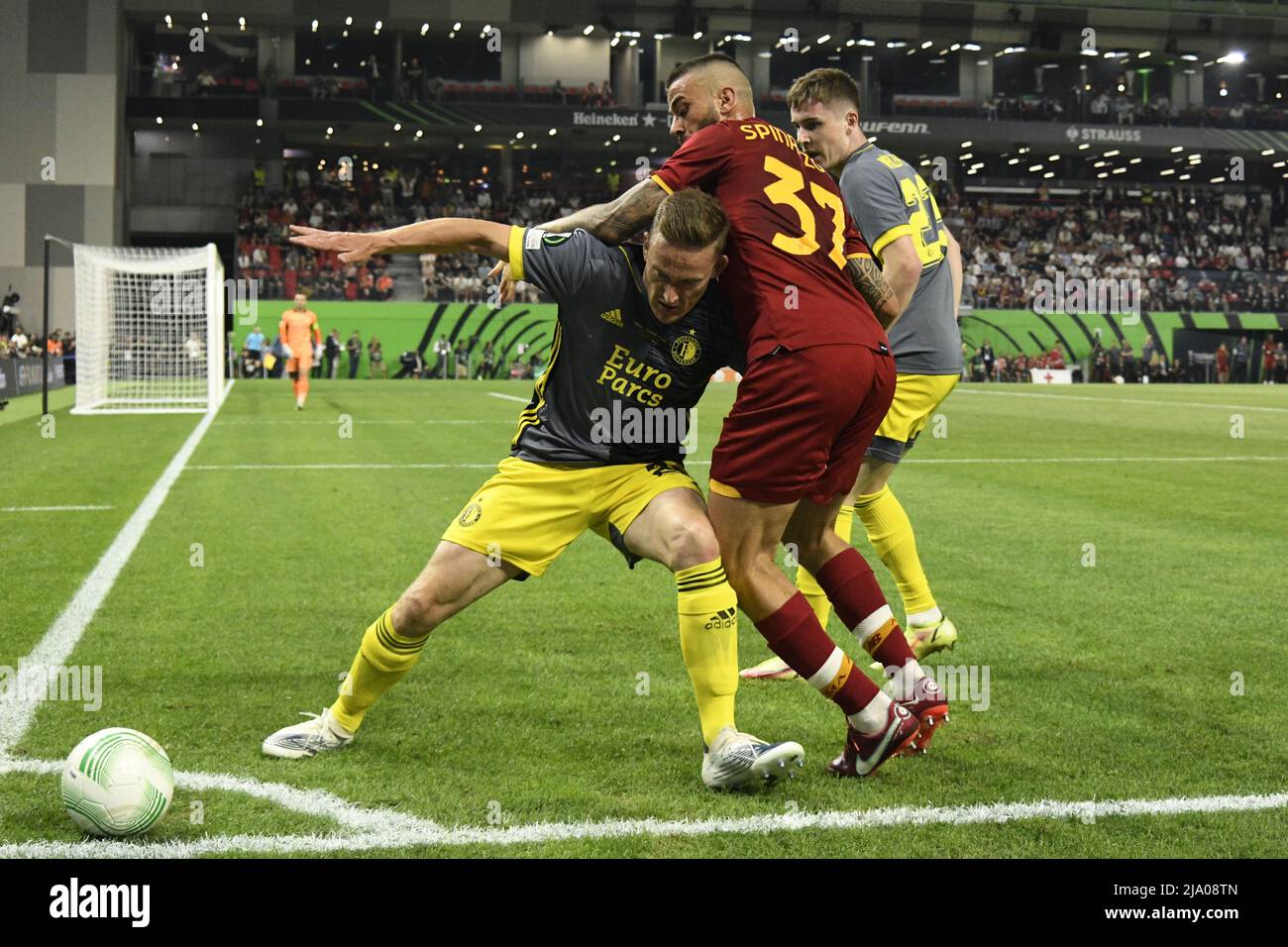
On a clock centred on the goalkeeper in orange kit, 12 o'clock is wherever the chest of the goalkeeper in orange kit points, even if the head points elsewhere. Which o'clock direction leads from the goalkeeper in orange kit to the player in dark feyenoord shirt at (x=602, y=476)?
The player in dark feyenoord shirt is roughly at 12 o'clock from the goalkeeper in orange kit.

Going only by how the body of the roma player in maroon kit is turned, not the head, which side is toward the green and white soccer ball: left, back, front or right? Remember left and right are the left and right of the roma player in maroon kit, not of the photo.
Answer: left

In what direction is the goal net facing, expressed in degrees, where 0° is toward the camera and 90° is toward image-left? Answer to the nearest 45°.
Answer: approximately 270°

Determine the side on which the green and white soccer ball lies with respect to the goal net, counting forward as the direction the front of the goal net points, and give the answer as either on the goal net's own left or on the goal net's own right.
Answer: on the goal net's own right

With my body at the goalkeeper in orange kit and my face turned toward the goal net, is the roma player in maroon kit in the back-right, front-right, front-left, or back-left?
back-left

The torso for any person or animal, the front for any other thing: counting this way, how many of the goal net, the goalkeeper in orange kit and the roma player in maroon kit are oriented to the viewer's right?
1

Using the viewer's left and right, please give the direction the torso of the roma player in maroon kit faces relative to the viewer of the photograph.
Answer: facing away from the viewer and to the left of the viewer

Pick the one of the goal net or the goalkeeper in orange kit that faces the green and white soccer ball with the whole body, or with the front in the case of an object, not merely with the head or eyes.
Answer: the goalkeeper in orange kit

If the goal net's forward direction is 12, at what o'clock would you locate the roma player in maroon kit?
The roma player in maroon kit is roughly at 3 o'clock from the goal net.

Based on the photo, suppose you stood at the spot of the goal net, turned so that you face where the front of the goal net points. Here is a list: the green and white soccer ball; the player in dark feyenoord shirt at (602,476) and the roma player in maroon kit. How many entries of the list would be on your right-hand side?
3

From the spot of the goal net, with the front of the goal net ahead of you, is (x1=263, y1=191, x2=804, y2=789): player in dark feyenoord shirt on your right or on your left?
on your right

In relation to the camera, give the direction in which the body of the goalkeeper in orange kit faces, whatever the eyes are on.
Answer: toward the camera

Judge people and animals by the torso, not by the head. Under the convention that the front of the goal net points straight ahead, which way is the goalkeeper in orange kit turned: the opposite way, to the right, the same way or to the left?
to the right

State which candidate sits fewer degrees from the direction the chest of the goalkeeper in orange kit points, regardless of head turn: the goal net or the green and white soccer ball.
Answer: the green and white soccer ball
